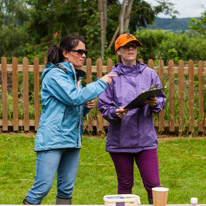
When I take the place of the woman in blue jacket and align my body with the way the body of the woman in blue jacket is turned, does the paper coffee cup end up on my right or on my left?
on my right

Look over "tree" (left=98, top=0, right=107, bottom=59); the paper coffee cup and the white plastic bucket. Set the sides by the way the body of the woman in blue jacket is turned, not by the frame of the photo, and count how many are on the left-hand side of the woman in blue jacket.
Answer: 1

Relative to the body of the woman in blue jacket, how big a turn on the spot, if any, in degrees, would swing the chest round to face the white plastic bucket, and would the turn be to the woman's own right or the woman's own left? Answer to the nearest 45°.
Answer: approximately 90° to the woman's own right

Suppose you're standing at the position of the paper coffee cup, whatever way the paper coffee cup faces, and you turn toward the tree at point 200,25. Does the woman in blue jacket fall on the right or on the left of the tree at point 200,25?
left

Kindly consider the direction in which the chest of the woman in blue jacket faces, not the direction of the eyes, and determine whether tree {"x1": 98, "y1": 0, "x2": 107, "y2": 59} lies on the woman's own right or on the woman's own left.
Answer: on the woman's own left

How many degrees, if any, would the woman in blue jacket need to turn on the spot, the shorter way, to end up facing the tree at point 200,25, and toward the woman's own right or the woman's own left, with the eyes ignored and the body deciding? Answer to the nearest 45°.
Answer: approximately 90° to the woman's own left

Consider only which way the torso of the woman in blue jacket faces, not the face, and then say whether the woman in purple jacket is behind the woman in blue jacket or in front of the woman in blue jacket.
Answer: in front

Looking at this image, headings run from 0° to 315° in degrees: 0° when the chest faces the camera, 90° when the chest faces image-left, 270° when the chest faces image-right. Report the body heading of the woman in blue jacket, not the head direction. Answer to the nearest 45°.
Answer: approximately 270°

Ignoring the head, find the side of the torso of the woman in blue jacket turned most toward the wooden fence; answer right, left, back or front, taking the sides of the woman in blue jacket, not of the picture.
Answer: left
